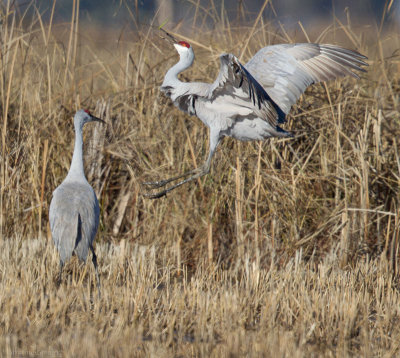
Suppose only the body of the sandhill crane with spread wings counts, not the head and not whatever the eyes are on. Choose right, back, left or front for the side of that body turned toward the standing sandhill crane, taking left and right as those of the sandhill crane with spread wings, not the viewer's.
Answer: front

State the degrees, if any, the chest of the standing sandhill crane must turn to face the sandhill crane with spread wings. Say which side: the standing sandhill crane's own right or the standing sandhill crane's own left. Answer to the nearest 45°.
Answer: approximately 90° to the standing sandhill crane's own right

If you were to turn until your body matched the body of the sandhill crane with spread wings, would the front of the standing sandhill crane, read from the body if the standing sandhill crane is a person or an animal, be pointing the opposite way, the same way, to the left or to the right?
to the right

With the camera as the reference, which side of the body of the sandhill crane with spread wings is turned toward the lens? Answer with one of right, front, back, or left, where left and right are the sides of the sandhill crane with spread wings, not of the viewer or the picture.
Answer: left

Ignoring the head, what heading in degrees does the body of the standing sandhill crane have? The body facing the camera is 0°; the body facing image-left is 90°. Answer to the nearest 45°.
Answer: approximately 180°

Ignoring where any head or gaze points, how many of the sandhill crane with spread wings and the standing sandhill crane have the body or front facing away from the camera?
1

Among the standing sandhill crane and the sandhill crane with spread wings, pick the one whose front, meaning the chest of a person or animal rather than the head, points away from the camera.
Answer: the standing sandhill crane
